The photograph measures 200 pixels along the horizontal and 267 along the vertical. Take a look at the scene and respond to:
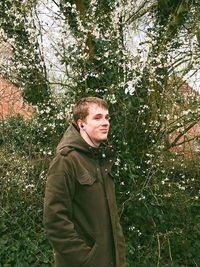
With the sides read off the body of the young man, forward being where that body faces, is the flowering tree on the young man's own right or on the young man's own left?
on the young man's own left
